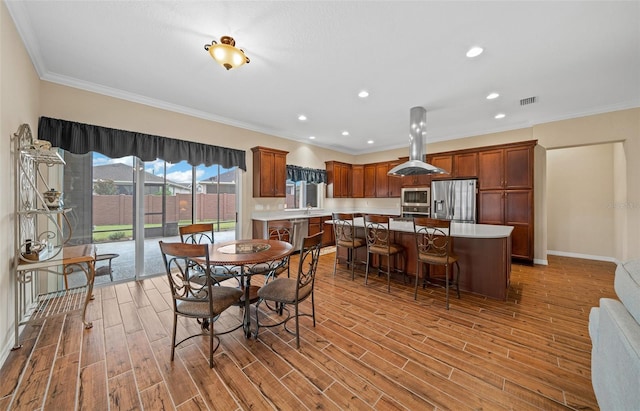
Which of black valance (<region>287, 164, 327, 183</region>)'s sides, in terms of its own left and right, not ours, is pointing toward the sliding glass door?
right

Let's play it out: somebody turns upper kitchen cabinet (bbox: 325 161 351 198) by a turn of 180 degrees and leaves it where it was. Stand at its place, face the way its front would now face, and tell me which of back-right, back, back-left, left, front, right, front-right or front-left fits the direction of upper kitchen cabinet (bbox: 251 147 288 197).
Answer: left

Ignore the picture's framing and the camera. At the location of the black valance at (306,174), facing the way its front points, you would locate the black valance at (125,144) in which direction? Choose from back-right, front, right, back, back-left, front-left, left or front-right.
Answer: right

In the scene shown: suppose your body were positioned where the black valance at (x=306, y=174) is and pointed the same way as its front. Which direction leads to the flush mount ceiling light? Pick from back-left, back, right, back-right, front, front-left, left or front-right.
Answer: front-right

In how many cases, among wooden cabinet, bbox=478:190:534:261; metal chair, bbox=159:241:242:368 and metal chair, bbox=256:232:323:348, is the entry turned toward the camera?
1

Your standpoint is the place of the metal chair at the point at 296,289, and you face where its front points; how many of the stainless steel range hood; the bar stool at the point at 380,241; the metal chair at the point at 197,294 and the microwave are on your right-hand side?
3

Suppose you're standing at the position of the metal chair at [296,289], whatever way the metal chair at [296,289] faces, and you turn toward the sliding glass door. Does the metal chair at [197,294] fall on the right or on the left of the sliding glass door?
left

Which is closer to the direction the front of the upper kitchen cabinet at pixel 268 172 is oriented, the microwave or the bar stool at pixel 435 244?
the bar stool

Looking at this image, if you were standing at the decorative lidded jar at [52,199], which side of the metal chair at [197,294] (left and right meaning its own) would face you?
left
